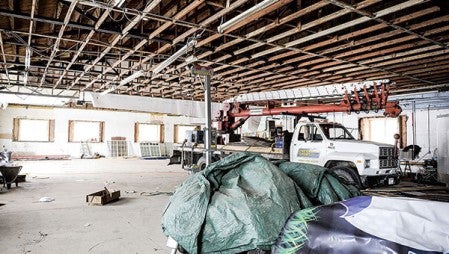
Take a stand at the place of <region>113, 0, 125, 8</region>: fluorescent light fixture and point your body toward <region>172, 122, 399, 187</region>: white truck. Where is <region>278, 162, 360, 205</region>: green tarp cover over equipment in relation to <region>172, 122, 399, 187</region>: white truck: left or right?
right

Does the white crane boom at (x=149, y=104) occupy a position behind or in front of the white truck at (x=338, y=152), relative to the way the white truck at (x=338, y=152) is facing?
behind

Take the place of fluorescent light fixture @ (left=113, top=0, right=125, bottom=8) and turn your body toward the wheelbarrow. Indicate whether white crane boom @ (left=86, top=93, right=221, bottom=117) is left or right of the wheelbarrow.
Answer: right

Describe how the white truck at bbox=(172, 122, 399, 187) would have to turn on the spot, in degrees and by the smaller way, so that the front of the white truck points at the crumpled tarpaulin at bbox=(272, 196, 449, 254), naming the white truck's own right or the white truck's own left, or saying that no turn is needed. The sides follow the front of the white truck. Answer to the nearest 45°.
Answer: approximately 45° to the white truck's own right

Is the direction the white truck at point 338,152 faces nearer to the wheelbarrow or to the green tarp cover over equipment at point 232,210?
the green tarp cover over equipment

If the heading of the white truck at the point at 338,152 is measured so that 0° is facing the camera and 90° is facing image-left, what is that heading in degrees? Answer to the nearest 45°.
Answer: approximately 315°

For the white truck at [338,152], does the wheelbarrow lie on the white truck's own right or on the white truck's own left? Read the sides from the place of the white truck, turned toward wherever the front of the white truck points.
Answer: on the white truck's own right

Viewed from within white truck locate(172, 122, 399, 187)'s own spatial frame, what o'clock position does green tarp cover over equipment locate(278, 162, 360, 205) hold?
The green tarp cover over equipment is roughly at 2 o'clock from the white truck.

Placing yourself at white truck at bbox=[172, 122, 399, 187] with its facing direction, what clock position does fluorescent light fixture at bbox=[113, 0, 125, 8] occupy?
The fluorescent light fixture is roughly at 3 o'clock from the white truck.
